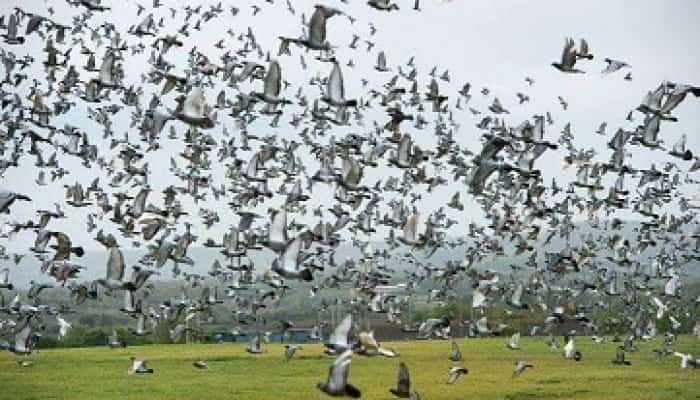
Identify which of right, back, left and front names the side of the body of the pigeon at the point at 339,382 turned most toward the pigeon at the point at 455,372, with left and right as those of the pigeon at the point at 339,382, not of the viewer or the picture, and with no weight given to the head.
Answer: right
